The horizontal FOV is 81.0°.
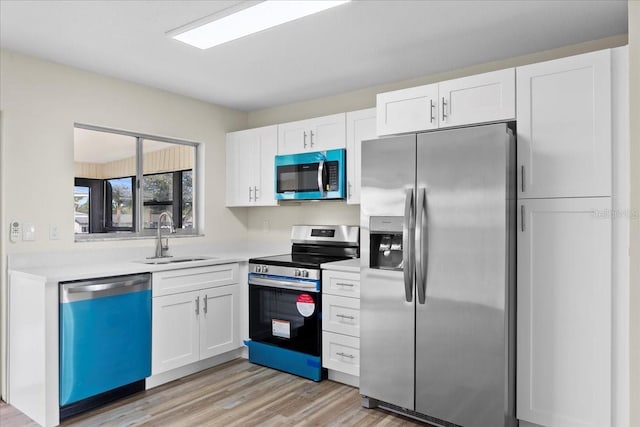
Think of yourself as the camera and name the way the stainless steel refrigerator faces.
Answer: facing the viewer and to the left of the viewer

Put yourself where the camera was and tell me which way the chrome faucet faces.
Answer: facing the viewer and to the right of the viewer

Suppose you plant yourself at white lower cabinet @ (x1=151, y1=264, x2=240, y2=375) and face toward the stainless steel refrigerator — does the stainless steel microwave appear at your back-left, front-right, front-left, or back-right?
front-left

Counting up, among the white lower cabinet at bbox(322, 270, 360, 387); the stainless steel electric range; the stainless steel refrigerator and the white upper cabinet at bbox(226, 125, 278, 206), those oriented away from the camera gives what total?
0

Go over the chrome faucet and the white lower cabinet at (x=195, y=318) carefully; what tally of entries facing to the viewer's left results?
0

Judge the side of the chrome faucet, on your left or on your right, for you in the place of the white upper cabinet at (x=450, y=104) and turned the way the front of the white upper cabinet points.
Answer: on your right

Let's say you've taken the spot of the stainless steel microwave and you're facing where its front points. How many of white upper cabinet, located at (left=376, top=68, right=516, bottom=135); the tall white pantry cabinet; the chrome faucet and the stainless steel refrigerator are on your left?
3

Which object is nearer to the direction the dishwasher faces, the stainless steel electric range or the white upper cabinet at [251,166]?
the stainless steel electric range

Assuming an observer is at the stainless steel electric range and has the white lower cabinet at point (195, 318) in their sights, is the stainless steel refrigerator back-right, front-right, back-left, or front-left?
back-left

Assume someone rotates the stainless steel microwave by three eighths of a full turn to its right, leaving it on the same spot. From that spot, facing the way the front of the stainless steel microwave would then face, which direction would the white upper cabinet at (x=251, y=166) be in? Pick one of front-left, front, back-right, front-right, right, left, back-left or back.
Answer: front-left

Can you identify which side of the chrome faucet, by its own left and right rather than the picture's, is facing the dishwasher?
right

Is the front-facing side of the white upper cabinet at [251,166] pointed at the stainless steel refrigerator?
no

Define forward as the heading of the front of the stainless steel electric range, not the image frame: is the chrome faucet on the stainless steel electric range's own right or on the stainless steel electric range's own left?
on the stainless steel electric range's own right

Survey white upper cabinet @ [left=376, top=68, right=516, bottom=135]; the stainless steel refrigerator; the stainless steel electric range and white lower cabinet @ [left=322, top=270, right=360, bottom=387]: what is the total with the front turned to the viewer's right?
0
